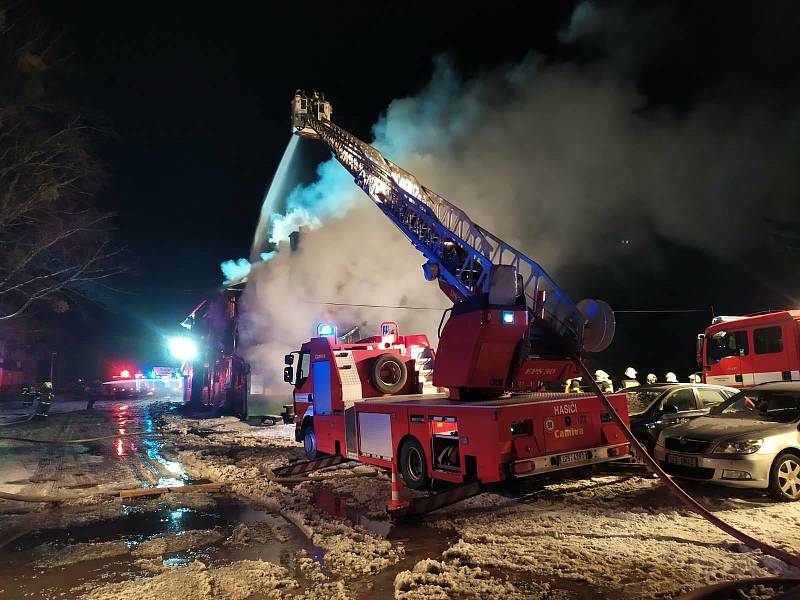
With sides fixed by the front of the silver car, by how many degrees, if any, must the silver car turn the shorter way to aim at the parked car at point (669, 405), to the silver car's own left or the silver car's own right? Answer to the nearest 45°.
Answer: approximately 135° to the silver car's own right

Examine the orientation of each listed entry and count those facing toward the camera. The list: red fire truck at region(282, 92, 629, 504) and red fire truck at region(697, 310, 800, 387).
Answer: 0

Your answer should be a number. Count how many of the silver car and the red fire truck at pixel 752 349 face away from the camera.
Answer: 0

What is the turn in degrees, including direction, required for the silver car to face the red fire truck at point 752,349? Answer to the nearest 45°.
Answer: approximately 135° to its right

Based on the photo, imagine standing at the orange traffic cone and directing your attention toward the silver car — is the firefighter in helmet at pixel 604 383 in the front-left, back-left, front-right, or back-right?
front-left

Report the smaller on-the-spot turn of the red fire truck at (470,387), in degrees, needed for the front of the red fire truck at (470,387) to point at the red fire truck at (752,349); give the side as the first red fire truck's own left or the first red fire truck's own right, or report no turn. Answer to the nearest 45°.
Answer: approximately 90° to the first red fire truck's own right

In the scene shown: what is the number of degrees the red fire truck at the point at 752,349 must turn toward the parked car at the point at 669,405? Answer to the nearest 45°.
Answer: approximately 90° to its left

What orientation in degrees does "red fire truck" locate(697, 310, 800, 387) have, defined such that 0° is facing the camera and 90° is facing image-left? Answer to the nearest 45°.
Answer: approximately 90°

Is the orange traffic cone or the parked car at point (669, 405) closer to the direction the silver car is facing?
the orange traffic cone

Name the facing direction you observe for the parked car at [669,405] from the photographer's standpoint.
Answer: facing the viewer and to the left of the viewer

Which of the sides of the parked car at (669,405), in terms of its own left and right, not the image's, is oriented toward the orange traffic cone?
front

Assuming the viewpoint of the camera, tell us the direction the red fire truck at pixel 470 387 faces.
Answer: facing away from the viewer and to the left of the viewer
